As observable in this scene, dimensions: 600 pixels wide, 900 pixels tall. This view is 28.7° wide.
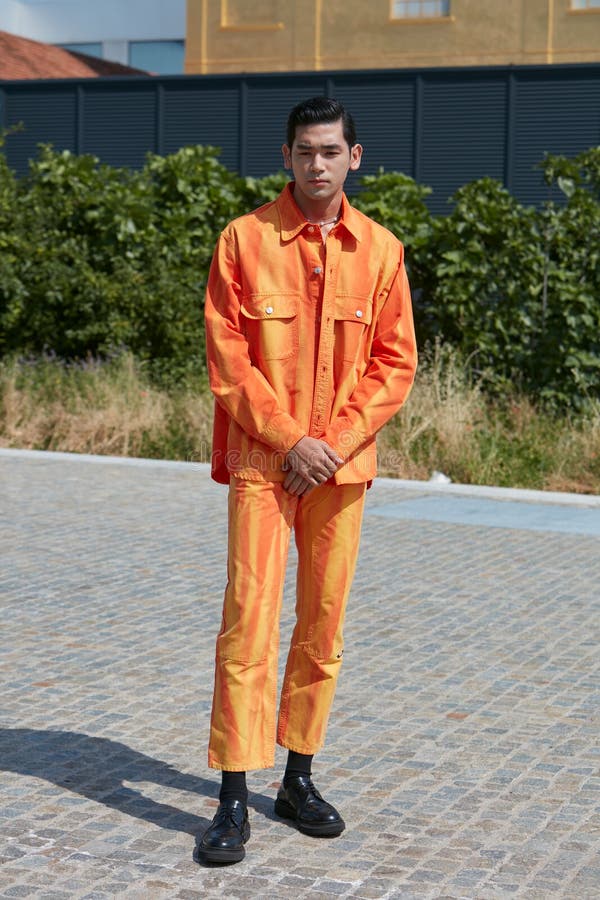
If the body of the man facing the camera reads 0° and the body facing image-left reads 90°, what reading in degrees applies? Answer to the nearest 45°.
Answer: approximately 0°

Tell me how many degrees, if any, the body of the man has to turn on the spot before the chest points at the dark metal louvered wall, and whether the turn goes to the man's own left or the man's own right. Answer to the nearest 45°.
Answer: approximately 180°
